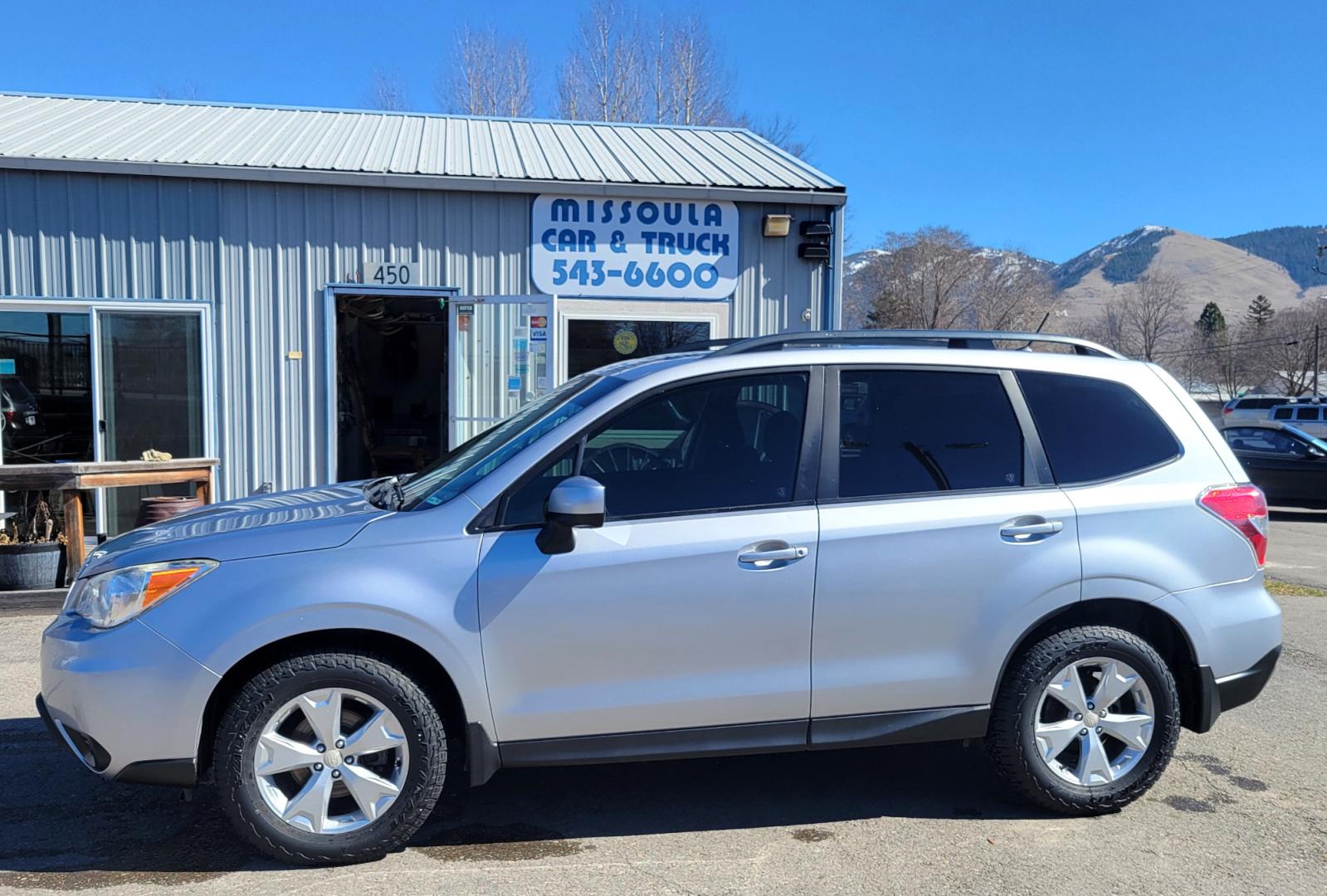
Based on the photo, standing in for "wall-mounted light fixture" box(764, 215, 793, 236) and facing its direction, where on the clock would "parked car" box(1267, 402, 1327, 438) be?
The parked car is roughly at 7 o'clock from the wall-mounted light fixture.

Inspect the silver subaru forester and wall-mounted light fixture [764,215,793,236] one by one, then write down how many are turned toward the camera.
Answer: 1

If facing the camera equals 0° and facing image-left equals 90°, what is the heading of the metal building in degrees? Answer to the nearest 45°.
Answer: approximately 0°

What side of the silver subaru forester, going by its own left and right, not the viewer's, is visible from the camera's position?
left

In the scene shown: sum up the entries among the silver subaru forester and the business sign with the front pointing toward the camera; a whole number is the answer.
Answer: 1

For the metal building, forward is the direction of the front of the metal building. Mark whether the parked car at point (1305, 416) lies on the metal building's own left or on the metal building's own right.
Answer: on the metal building's own left

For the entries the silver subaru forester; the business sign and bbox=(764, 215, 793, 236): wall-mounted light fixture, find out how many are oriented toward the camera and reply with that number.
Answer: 2

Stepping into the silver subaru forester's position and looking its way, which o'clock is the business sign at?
The business sign is roughly at 3 o'clock from the silver subaru forester.

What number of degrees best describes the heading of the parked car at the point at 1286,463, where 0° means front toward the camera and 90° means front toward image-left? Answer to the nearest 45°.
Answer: approximately 315°

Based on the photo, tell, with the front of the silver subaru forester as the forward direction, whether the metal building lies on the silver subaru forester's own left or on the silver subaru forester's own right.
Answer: on the silver subaru forester's own right

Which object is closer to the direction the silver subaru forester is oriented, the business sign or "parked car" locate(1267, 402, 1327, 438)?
the business sign

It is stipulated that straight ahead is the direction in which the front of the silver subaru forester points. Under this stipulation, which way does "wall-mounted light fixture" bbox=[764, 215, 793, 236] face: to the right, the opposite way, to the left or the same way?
to the left
